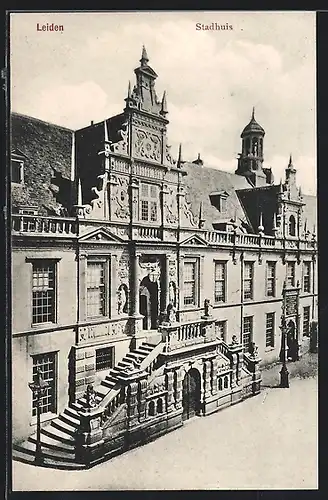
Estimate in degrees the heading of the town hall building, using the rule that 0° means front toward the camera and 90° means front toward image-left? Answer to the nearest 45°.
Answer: approximately 315°
